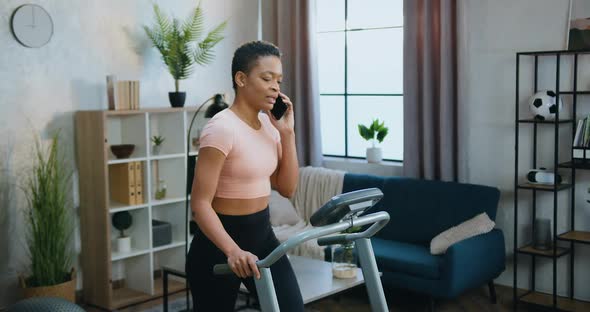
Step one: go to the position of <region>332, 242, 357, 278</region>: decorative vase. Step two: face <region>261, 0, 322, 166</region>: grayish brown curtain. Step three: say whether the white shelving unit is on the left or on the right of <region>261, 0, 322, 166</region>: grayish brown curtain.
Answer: left

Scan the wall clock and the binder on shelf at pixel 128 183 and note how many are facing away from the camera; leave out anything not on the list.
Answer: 0

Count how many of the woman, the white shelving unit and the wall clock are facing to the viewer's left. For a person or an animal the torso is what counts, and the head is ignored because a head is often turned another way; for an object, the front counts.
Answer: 0

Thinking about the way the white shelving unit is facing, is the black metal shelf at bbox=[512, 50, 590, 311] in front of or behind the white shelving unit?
in front

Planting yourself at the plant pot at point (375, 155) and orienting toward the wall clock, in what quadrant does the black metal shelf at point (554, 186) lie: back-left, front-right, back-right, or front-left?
back-left

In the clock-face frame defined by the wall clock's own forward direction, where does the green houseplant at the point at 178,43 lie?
The green houseplant is roughly at 10 o'clock from the wall clock.

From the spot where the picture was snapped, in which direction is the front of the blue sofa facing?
facing the viewer and to the left of the viewer

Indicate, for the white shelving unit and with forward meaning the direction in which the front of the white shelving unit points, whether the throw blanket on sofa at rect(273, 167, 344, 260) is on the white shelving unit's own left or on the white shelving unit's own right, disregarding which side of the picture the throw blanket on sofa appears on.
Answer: on the white shelving unit's own left

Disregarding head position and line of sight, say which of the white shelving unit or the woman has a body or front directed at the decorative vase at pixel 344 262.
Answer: the white shelving unit

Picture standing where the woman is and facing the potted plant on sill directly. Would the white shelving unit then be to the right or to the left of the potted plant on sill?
left

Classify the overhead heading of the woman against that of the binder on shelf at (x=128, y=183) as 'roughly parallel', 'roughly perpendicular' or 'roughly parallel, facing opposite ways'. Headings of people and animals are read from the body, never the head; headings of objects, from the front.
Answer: roughly parallel

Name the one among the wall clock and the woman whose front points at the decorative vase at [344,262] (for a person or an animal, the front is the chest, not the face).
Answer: the wall clock

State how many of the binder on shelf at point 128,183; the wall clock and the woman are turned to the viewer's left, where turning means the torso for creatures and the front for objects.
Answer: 0

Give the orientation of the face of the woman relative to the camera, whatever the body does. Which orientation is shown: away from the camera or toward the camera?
toward the camera
